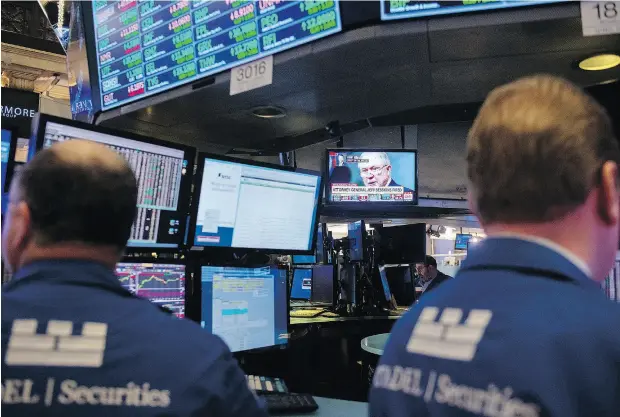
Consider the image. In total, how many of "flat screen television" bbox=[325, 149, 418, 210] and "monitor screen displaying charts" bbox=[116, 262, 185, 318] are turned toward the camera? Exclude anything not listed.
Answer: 2

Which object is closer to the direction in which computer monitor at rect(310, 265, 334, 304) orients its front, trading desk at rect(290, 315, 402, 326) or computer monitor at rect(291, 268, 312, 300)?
the trading desk

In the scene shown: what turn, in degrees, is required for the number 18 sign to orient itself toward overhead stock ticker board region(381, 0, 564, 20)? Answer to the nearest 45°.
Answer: approximately 90° to its right

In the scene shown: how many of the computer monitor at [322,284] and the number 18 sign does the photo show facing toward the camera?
2

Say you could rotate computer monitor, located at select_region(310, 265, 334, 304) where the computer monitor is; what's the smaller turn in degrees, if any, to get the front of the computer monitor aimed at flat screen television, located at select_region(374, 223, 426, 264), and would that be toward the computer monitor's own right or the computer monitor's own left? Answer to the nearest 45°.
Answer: approximately 90° to the computer monitor's own left

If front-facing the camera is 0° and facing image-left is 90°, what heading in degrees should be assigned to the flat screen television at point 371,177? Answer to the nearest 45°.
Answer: approximately 0°

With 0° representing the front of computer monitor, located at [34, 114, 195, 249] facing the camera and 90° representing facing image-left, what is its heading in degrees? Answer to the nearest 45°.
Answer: approximately 315°
